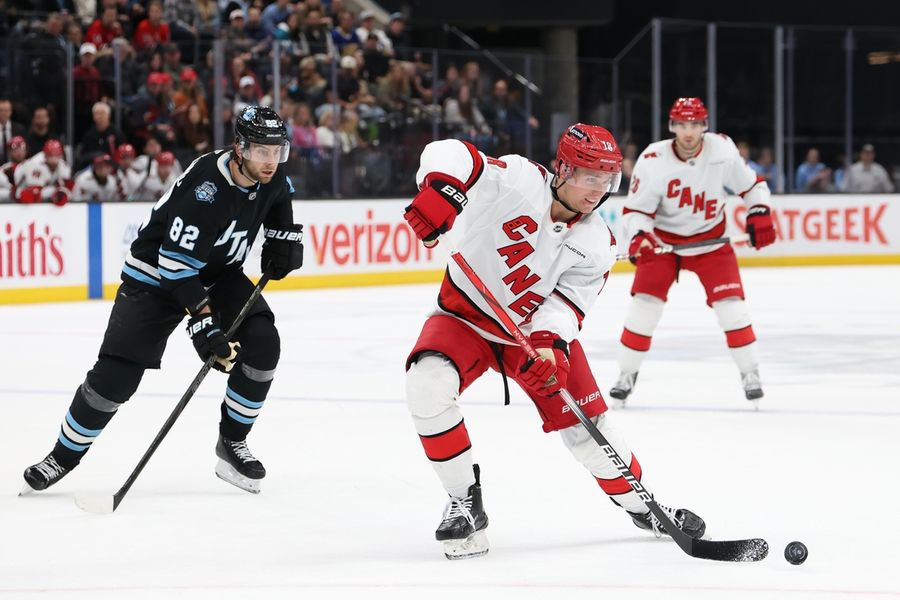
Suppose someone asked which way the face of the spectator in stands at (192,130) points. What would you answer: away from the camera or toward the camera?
toward the camera

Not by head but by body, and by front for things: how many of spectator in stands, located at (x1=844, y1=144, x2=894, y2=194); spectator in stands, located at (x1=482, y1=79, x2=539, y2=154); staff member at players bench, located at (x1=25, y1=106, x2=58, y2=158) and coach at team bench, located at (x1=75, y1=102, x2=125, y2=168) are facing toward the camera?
4

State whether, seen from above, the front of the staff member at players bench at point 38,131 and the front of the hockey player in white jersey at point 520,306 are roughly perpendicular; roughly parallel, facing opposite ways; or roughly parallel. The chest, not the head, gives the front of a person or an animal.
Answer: roughly parallel

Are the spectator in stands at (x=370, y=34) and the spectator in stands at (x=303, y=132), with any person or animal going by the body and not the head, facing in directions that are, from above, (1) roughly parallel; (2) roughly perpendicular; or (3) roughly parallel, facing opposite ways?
roughly parallel

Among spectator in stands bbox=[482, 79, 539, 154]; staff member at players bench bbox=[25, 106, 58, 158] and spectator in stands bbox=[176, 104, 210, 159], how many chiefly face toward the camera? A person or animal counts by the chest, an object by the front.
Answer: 3

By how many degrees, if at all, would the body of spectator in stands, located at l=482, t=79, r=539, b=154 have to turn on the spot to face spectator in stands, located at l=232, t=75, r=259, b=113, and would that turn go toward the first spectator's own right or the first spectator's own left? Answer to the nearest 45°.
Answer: approximately 45° to the first spectator's own right

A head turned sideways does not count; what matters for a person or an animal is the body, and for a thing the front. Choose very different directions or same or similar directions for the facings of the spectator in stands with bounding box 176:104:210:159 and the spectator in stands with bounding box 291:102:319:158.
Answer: same or similar directions

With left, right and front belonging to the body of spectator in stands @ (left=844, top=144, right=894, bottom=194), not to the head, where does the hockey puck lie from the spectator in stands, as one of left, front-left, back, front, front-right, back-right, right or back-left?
front

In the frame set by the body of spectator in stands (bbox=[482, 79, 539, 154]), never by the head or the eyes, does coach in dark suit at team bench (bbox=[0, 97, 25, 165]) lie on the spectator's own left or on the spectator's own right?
on the spectator's own right

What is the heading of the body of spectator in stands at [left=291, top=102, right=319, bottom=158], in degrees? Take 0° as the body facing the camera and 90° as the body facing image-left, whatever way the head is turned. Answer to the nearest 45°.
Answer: approximately 0°

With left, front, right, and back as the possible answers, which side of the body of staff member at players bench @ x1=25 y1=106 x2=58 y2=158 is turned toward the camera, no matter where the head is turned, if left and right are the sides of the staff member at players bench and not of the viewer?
front

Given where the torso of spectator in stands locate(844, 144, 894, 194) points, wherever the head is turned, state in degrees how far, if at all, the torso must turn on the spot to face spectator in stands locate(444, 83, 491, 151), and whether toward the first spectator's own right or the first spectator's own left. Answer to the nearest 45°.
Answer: approximately 45° to the first spectator's own right

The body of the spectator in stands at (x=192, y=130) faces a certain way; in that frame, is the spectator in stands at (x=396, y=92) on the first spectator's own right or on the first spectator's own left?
on the first spectator's own left

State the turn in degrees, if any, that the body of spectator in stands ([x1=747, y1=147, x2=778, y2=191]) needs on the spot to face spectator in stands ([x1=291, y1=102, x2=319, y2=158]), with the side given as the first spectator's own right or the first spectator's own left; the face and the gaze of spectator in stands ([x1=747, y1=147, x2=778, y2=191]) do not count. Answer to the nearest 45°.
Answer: approximately 45° to the first spectator's own right

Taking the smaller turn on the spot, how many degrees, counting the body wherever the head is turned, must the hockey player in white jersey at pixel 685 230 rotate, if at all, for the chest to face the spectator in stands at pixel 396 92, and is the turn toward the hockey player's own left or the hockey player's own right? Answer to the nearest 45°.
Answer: approximately 135° to the hockey player's own right

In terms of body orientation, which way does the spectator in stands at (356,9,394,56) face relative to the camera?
toward the camera
